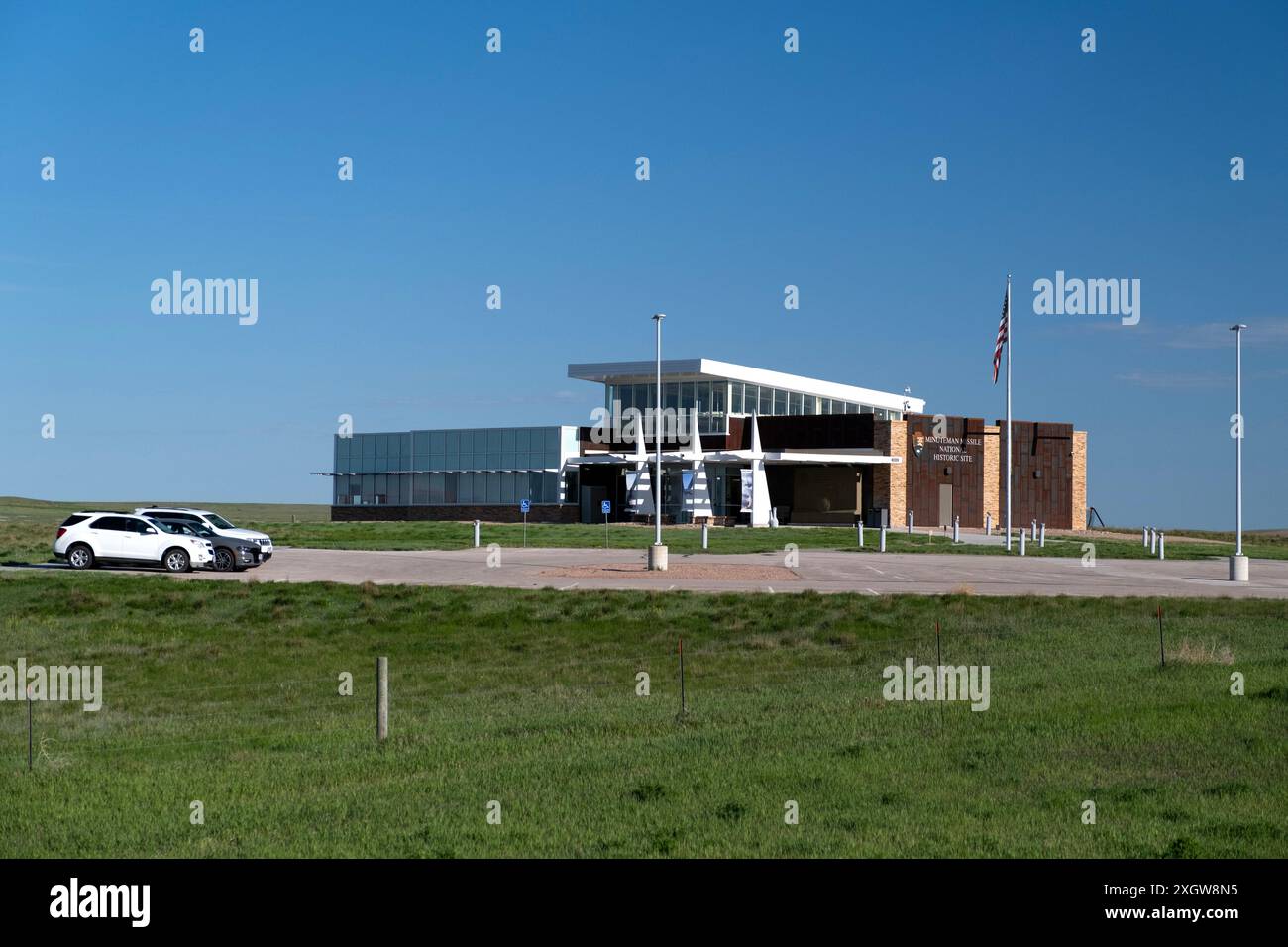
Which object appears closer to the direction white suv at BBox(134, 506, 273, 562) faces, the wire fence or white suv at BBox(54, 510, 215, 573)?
the wire fence

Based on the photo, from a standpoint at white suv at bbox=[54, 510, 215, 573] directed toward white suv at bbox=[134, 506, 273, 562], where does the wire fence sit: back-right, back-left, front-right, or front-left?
back-right

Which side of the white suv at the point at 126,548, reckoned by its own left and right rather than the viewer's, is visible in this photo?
right

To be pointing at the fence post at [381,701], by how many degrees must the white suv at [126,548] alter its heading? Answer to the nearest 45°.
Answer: approximately 90° to its right

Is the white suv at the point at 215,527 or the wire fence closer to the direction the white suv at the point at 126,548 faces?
the white suv

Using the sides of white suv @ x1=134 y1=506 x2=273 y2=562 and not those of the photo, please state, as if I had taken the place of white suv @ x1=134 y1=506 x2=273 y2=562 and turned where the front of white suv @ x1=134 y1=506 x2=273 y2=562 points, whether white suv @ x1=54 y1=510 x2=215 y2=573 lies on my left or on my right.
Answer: on my right

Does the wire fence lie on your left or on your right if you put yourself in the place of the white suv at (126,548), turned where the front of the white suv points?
on your right
